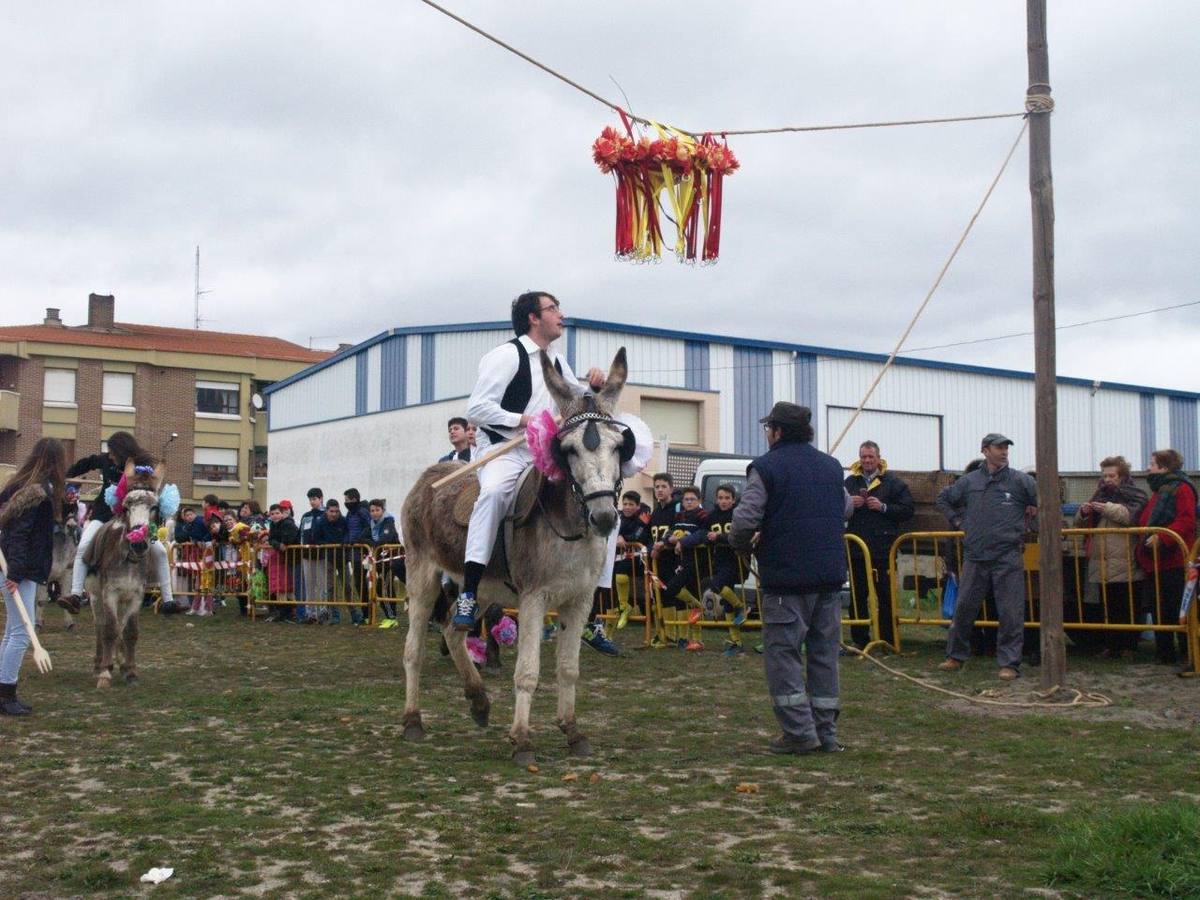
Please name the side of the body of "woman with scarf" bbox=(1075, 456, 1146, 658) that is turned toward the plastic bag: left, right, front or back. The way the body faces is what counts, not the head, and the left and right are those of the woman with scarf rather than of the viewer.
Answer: right

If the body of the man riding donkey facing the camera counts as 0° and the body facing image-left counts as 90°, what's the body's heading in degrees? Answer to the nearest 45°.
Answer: approximately 315°

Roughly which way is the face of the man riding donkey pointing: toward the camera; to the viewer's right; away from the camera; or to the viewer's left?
to the viewer's right

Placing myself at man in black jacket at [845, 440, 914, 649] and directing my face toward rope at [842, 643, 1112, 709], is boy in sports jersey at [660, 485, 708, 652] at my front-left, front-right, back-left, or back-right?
back-right

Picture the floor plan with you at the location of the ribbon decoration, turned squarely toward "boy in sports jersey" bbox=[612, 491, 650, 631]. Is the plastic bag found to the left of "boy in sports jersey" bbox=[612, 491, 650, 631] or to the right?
right

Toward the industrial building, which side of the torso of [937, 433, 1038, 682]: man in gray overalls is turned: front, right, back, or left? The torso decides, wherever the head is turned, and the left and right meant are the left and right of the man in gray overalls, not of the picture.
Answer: back

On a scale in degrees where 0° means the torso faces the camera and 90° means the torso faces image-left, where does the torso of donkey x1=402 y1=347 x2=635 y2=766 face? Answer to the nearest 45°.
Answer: approximately 315°

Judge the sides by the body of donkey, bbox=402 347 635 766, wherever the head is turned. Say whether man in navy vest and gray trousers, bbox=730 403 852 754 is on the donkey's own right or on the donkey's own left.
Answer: on the donkey's own left

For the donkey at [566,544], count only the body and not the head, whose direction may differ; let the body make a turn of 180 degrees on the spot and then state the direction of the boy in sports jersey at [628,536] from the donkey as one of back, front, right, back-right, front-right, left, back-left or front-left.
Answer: front-right

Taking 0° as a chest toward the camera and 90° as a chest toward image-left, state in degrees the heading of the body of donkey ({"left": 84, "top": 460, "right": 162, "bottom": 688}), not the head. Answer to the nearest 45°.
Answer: approximately 0°

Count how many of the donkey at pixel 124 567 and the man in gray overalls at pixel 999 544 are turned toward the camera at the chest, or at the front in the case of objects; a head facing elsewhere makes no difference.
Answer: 2
